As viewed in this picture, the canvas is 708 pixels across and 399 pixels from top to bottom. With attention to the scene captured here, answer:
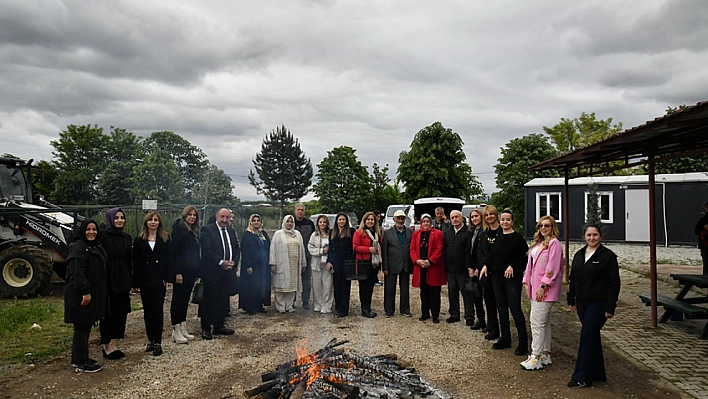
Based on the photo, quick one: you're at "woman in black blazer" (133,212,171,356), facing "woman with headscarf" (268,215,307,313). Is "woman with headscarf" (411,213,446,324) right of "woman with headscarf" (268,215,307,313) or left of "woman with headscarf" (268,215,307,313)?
right

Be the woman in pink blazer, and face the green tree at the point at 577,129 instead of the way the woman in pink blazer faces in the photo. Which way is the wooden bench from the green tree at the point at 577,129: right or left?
right

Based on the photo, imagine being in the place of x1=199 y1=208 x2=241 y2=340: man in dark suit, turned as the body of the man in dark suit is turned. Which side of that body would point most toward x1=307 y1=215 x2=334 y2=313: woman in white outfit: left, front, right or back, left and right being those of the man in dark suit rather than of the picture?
left

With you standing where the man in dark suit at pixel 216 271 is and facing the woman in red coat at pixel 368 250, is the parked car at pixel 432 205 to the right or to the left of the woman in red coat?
left

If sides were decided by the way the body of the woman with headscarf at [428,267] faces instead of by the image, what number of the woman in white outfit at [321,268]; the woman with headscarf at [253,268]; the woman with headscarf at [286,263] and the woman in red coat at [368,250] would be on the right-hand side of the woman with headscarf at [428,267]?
4

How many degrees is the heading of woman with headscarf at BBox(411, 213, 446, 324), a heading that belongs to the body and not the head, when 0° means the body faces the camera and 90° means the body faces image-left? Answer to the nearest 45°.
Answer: approximately 0°

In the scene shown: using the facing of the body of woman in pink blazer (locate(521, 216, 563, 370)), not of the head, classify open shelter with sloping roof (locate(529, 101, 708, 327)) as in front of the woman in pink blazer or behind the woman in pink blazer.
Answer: behind

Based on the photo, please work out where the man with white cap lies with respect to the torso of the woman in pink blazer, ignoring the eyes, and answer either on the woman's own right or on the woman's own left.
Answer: on the woman's own right

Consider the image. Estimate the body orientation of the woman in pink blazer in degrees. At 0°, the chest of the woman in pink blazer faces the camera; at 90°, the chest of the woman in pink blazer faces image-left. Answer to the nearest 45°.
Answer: approximately 45°
